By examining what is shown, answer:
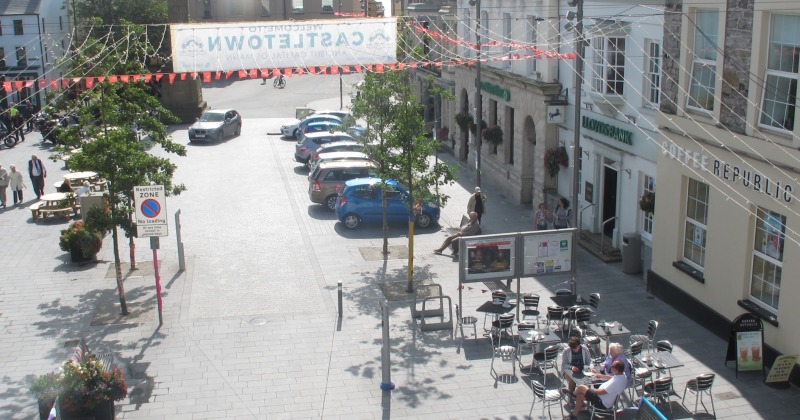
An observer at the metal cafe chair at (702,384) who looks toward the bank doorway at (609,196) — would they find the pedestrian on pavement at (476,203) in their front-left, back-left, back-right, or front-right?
front-left

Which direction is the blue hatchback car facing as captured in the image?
to the viewer's right

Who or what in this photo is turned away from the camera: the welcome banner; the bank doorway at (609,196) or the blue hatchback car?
the welcome banner

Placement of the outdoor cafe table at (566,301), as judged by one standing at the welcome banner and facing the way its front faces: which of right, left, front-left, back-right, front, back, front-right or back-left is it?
back-right

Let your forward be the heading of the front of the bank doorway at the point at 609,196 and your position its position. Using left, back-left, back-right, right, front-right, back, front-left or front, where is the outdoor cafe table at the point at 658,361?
front-left

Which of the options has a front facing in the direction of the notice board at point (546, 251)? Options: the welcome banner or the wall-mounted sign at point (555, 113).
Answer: the wall-mounted sign

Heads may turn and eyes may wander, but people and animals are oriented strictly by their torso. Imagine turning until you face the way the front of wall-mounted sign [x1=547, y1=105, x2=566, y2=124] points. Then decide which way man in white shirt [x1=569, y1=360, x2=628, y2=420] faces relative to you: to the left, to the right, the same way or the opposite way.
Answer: to the right

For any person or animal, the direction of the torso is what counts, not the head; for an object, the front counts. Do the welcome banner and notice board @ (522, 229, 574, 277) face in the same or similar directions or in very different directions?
very different directions

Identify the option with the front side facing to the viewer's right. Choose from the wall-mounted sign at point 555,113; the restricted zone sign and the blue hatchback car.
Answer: the blue hatchback car

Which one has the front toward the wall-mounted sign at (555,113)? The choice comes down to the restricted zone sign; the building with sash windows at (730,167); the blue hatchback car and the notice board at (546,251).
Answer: the blue hatchback car

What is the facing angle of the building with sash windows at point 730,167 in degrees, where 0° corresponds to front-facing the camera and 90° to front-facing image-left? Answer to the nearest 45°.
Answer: approximately 45°

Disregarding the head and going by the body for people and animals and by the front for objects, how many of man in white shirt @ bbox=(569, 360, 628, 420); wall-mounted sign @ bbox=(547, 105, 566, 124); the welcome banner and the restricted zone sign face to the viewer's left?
1

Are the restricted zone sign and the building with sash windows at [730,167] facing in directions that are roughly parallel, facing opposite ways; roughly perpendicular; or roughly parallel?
roughly perpendicular

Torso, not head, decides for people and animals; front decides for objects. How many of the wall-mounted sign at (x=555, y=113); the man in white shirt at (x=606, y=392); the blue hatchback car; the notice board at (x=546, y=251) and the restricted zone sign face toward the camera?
3

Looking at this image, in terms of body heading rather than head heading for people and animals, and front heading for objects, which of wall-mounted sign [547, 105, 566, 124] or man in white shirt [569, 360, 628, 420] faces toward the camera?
the wall-mounted sign

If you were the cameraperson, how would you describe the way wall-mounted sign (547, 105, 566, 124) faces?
facing the viewer

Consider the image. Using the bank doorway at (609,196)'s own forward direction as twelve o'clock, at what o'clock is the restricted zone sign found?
The restricted zone sign is roughly at 12 o'clock from the bank doorway.
